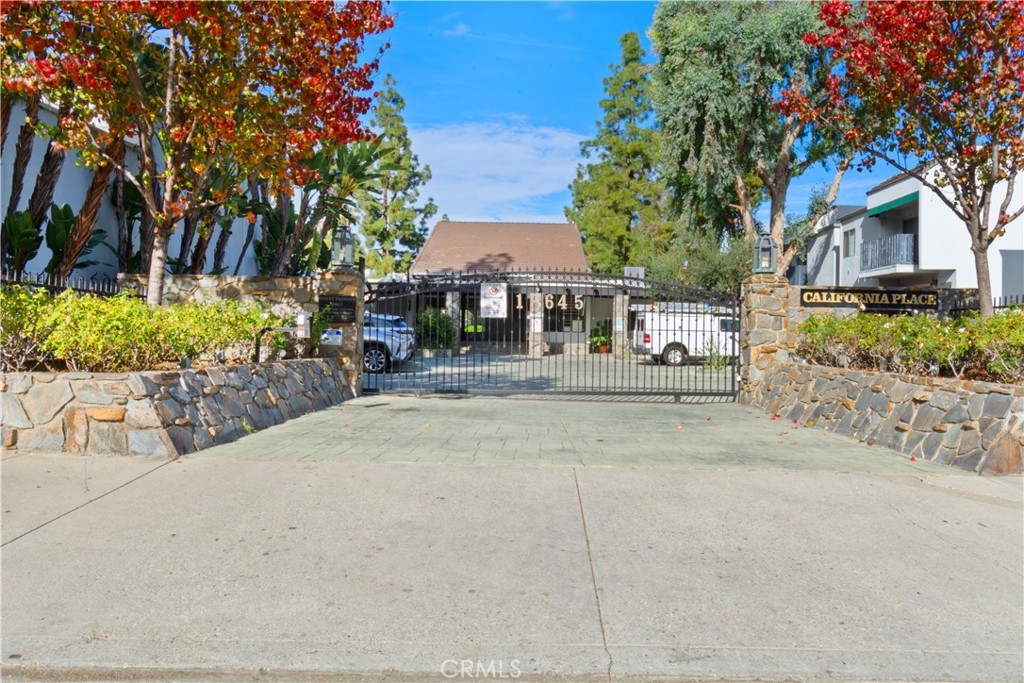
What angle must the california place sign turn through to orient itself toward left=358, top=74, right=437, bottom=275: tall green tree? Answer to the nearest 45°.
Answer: approximately 135° to its right

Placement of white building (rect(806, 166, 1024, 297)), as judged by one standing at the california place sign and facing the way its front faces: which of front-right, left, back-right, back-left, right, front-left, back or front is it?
back

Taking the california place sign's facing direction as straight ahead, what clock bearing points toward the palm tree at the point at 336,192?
The palm tree is roughly at 3 o'clock from the california place sign.

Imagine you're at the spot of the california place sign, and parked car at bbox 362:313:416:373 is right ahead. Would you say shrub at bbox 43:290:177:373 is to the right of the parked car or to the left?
left

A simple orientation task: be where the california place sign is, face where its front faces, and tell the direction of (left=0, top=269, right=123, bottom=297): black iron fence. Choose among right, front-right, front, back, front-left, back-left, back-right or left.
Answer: front-right

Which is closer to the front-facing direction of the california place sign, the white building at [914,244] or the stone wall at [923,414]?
the stone wall

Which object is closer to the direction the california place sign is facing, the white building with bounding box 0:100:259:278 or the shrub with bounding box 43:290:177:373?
the shrub

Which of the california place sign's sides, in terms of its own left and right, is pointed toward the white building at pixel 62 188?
right

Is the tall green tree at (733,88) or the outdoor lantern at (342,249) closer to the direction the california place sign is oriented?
the outdoor lantern

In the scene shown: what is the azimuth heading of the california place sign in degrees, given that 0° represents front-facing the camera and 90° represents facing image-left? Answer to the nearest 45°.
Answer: approximately 0°

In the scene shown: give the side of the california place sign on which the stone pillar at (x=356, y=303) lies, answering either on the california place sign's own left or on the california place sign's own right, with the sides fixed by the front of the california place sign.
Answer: on the california place sign's own right
